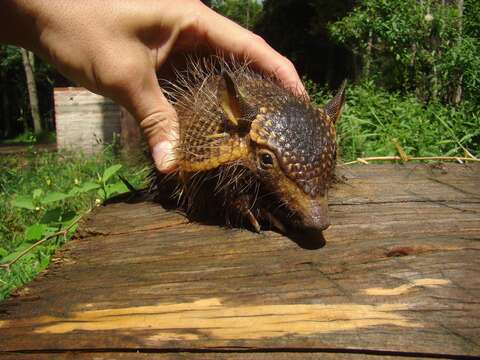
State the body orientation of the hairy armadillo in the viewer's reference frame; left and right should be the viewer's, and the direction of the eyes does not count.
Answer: facing the viewer and to the right of the viewer

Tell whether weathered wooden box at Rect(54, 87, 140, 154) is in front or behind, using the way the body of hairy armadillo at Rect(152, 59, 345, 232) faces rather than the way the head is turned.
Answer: behind

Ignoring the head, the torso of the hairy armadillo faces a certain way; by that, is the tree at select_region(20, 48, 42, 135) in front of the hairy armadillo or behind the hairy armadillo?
behind
